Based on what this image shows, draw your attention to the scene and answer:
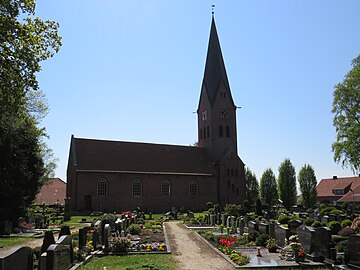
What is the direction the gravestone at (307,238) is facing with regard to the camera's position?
facing the viewer and to the left of the viewer

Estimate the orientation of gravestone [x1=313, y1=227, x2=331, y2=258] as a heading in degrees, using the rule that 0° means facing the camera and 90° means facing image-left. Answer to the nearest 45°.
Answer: approximately 45°

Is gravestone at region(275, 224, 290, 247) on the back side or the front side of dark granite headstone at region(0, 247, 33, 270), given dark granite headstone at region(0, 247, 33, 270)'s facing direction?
on the back side

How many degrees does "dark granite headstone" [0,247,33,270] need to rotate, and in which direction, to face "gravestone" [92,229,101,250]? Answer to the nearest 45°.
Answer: approximately 135° to its right

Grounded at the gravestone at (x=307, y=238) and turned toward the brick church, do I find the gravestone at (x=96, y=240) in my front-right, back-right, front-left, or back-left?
front-left

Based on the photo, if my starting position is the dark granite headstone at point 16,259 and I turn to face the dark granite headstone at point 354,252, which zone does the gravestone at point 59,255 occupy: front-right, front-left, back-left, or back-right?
front-left

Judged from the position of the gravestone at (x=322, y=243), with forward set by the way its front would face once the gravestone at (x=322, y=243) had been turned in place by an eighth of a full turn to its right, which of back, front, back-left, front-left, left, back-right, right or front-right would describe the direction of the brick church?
front-right

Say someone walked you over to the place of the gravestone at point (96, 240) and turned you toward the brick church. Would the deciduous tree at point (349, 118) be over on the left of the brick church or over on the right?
right

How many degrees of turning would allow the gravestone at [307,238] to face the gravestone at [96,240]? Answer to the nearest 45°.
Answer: approximately 45° to its right

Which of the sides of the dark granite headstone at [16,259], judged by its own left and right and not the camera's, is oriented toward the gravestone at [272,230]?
back

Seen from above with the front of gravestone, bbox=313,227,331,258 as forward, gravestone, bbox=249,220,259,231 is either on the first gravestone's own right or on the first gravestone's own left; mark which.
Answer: on the first gravestone's own right

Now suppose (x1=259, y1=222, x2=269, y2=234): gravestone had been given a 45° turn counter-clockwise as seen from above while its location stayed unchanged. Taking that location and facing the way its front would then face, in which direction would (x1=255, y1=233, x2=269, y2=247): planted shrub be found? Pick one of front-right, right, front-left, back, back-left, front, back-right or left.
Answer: front

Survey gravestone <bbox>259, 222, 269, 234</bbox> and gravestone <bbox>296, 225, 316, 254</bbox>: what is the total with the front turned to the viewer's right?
0

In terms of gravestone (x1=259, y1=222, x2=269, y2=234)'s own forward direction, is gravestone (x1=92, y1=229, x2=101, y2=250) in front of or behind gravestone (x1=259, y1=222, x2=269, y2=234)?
in front

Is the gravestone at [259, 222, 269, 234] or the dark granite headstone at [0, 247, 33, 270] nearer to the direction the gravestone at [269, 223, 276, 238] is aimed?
the dark granite headstone
